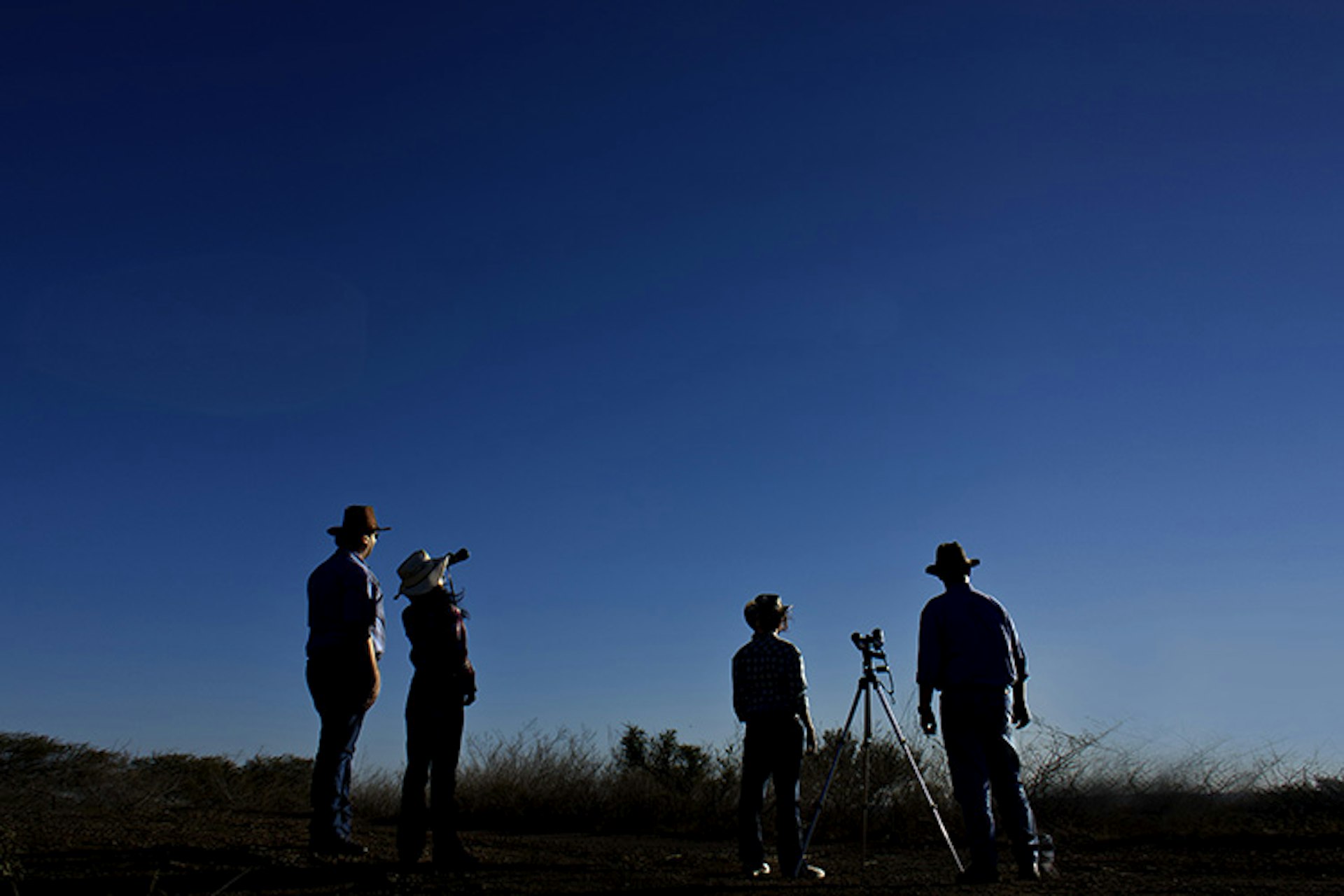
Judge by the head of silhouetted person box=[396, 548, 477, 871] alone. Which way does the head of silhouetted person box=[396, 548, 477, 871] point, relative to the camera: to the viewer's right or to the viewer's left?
to the viewer's right

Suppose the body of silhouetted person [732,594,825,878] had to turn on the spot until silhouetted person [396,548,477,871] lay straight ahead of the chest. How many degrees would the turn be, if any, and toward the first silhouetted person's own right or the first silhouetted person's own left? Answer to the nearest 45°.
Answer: approximately 135° to the first silhouetted person's own left

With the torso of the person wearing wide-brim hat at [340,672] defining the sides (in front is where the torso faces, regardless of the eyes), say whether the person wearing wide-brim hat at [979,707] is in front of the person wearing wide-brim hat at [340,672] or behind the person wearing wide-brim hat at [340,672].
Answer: in front

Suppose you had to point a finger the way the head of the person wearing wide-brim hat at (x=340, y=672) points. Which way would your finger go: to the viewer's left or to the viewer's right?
to the viewer's right

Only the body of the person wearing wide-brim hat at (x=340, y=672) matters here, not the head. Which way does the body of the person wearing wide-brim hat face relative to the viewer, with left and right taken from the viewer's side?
facing to the right of the viewer

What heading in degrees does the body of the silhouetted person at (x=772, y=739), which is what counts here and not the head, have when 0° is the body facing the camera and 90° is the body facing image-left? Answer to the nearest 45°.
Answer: approximately 225°

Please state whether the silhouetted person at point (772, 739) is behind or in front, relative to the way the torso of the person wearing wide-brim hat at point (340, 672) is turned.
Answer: in front

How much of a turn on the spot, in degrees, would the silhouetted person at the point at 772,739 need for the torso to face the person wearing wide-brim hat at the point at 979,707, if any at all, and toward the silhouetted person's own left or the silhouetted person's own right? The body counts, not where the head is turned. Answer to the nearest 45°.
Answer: approximately 45° to the silhouetted person's own right

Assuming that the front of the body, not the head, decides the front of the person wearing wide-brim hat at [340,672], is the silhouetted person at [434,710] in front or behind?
in front

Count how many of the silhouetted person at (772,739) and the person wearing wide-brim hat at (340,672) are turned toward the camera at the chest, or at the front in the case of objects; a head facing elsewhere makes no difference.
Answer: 0

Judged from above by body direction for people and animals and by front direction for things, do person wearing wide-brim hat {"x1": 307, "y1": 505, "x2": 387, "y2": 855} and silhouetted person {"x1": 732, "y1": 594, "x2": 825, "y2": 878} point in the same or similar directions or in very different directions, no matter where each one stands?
same or similar directions
